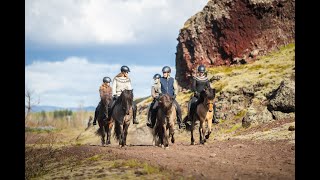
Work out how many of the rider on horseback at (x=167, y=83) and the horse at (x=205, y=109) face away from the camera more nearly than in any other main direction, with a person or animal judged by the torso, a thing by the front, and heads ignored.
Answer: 0

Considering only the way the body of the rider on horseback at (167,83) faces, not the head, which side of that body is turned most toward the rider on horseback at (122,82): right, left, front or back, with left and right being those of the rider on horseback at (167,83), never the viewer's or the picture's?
right

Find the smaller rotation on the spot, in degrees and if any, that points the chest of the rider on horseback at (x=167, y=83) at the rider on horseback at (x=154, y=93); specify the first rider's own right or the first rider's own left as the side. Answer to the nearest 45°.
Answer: approximately 180°

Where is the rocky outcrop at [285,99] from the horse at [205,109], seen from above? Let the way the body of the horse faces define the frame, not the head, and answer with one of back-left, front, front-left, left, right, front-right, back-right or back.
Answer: left

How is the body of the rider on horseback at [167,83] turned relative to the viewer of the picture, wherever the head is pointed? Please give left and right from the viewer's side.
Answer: facing the viewer

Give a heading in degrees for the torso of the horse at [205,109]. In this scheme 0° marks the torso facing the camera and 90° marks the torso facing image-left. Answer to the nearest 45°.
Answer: approximately 315°

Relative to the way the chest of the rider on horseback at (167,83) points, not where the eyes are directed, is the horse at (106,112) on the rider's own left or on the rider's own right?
on the rider's own right

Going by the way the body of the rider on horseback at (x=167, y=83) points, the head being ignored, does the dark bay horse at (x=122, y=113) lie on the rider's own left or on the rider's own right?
on the rider's own right

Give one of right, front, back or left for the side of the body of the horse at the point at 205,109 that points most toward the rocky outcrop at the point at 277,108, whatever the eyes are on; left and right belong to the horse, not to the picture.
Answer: left

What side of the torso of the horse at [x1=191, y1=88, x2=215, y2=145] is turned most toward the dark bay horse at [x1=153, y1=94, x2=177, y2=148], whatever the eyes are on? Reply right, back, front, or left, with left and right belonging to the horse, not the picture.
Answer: right

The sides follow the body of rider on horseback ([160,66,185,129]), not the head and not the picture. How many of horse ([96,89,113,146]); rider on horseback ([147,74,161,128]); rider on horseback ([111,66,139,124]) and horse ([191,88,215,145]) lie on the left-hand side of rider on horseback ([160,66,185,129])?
1

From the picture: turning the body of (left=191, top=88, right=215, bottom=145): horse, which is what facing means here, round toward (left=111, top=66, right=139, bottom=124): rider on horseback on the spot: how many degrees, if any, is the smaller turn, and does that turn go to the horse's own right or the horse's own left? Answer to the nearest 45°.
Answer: approximately 135° to the horse's own right

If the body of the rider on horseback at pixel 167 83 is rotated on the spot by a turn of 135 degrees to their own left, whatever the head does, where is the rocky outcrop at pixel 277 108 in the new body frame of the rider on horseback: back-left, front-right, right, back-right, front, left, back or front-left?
front

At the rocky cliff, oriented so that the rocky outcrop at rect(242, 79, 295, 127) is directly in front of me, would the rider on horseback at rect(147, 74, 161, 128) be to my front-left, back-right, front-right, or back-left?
front-right
